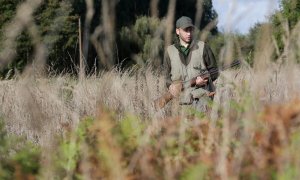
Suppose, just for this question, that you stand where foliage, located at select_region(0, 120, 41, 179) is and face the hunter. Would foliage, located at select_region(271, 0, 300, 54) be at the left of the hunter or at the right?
right

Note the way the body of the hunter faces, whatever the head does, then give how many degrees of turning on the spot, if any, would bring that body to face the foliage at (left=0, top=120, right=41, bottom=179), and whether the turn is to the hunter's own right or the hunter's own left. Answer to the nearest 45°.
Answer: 0° — they already face it

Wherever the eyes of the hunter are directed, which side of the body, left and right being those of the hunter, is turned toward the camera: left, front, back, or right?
front
